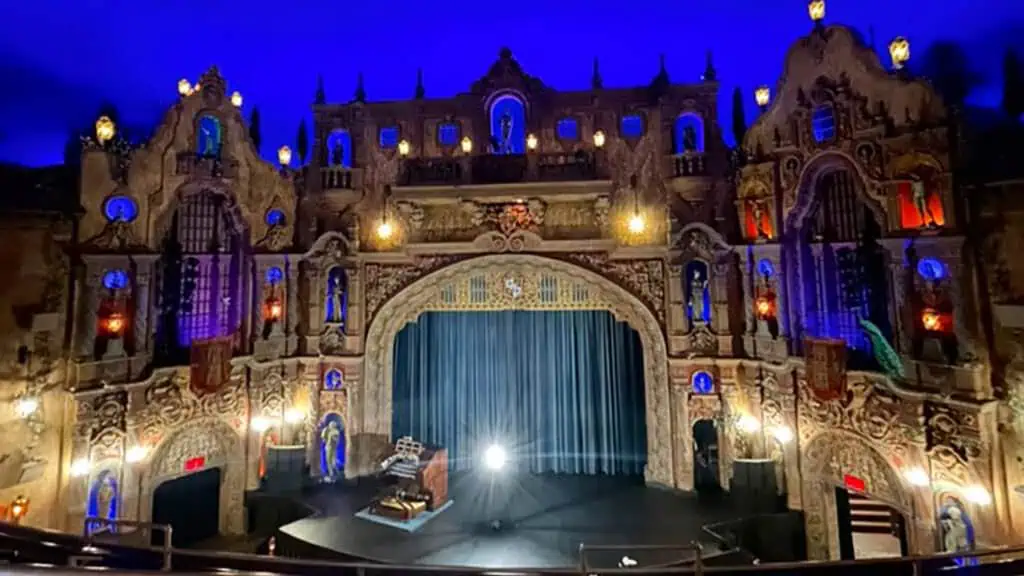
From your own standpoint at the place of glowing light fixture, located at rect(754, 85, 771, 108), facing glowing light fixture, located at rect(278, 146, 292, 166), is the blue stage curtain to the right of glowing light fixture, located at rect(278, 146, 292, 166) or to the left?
right

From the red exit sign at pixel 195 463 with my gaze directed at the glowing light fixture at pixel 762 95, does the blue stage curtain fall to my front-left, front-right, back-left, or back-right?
front-left

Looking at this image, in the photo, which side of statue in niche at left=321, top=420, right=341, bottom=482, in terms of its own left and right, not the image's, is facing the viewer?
front

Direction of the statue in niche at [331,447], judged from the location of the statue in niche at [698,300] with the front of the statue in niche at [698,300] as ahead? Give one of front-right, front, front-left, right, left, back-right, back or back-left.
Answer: right

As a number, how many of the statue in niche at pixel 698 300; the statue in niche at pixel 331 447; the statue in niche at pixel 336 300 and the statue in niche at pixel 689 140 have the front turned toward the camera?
4

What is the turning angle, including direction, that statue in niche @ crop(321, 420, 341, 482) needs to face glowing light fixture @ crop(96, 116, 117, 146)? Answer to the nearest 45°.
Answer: approximately 45° to its right

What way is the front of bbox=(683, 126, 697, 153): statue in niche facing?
toward the camera

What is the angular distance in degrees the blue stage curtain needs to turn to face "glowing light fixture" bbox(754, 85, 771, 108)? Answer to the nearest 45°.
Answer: approximately 45° to its left
